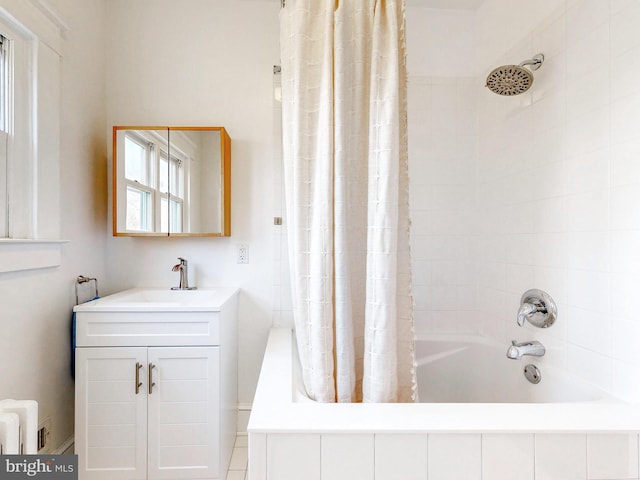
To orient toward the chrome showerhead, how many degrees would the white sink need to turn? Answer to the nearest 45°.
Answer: approximately 45° to its left

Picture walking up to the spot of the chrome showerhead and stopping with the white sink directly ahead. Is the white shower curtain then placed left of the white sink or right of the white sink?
left

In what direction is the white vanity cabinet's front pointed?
toward the camera

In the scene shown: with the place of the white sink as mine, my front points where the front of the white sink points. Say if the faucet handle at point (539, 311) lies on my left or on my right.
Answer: on my left

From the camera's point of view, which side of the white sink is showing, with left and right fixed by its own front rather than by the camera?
front

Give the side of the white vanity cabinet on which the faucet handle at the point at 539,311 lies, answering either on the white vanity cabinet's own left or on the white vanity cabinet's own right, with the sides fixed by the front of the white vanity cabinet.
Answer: on the white vanity cabinet's own left
